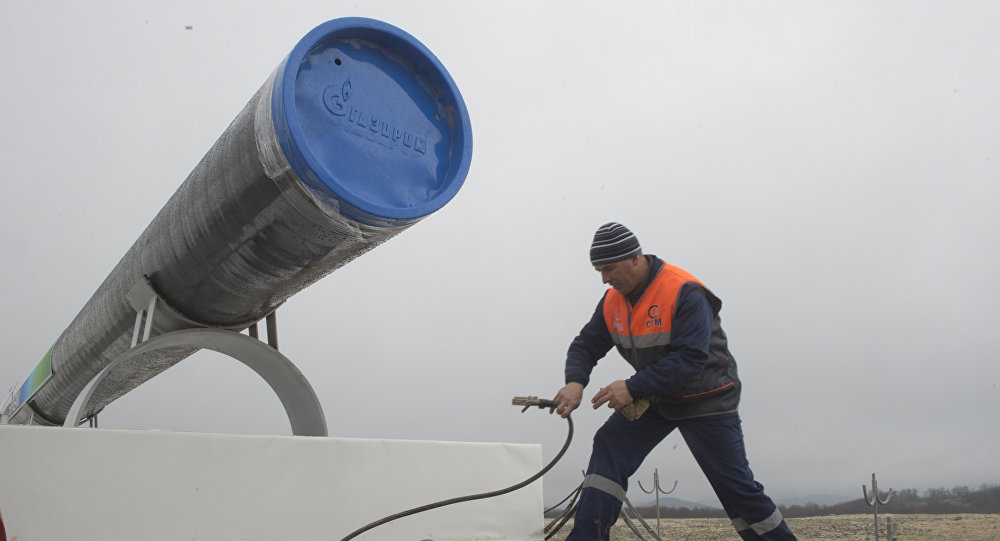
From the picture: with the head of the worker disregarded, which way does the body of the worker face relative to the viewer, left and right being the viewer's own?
facing the viewer and to the left of the viewer

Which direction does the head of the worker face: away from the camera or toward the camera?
toward the camera

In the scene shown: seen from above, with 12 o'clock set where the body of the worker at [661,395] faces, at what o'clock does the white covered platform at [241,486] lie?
The white covered platform is roughly at 12 o'clock from the worker.

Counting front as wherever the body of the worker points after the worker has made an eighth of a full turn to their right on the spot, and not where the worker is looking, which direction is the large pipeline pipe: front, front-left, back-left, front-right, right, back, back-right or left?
front-left
